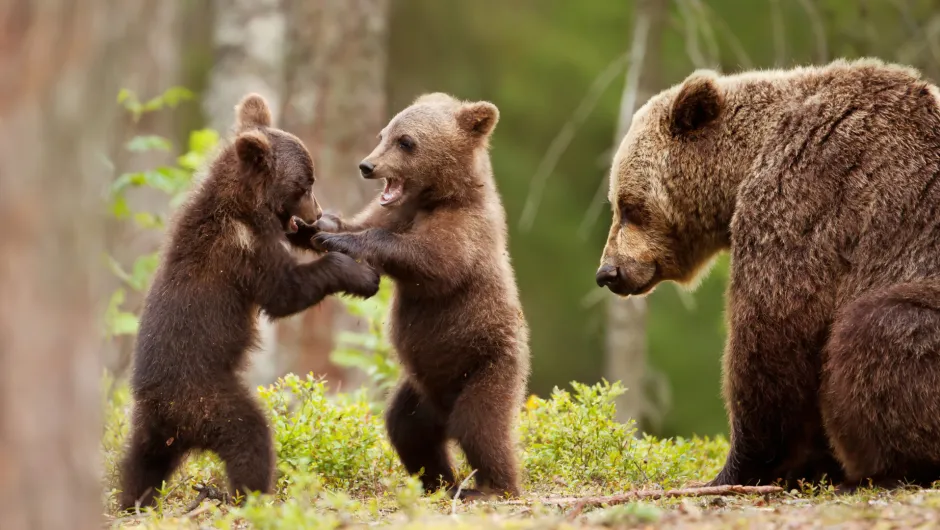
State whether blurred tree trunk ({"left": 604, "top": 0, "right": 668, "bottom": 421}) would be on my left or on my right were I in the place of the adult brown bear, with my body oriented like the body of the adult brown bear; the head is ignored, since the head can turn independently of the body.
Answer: on my right

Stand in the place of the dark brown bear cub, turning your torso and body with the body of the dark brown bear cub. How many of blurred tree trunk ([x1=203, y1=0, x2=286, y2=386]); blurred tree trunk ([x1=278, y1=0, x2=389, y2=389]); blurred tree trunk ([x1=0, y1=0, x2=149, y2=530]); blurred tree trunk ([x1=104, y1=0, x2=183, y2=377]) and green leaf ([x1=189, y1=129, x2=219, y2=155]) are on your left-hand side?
4

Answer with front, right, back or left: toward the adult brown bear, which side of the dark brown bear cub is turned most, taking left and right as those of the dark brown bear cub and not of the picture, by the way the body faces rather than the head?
front

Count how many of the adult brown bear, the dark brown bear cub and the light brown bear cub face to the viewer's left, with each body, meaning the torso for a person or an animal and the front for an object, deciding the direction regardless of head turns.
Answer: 2

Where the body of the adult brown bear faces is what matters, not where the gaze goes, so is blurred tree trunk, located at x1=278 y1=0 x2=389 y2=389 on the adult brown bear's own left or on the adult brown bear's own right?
on the adult brown bear's own right

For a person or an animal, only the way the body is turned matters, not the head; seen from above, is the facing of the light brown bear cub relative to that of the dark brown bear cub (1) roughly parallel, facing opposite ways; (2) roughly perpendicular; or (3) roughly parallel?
roughly parallel, facing opposite ways

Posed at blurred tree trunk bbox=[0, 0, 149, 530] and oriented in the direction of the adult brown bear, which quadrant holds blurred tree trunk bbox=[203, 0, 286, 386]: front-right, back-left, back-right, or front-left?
front-left

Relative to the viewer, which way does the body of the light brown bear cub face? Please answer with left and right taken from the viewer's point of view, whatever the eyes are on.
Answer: facing to the left of the viewer

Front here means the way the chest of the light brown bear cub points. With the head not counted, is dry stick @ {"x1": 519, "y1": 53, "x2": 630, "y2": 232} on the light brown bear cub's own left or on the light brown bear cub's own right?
on the light brown bear cub's own right

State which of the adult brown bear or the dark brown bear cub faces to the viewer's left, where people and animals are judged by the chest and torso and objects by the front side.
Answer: the adult brown bear

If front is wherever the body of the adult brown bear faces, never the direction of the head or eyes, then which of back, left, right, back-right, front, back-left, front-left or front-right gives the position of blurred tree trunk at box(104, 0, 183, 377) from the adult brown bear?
front-right

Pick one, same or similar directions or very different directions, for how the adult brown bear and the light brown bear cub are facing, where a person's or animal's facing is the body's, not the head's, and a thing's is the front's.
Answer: same or similar directions

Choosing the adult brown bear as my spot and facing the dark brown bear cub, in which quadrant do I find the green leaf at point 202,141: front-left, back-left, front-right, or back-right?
front-right

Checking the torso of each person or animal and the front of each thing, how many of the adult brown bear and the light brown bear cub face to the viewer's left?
2

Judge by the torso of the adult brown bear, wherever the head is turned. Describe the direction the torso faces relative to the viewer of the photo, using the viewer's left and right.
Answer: facing to the left of the viewer

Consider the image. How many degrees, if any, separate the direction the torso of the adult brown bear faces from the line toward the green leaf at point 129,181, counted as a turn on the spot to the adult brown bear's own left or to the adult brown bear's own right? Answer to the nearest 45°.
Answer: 0° — it already faces it

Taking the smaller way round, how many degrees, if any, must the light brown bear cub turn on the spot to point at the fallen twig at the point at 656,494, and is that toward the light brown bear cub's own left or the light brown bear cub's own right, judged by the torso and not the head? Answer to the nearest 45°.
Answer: approximately 135° to the light brown bear cub's own left

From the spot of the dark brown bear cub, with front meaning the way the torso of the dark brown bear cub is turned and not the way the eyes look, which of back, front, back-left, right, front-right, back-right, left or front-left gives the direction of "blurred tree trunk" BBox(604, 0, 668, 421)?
front-left

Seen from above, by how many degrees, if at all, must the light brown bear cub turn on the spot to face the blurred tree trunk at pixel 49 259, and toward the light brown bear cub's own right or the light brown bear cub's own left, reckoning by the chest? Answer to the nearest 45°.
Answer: approximately 45° to the light brown bear cub's own left

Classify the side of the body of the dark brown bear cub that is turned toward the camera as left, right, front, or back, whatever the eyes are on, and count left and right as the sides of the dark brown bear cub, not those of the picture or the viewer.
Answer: right
